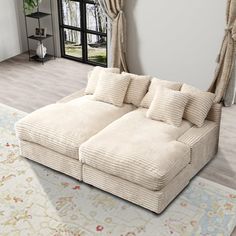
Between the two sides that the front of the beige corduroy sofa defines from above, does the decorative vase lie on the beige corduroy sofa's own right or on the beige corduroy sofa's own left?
on the beige corduroy sofa's own right

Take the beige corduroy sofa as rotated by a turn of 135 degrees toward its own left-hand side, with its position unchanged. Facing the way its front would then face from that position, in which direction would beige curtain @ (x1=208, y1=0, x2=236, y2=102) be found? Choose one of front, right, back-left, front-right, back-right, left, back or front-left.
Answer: front-left

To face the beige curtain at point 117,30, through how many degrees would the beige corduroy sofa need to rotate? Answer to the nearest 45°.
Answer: approximately 135° to its right

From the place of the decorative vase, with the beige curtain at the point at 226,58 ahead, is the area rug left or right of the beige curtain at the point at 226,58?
right

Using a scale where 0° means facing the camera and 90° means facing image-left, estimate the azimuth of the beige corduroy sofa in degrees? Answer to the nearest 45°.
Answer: approximately 45°

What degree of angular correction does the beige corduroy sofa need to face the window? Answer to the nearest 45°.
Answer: approximately 135° to its right

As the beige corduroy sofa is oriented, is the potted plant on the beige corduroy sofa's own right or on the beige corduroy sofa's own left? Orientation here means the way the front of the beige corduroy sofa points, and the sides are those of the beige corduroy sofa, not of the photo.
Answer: on the beige corduroy sofa's own right
